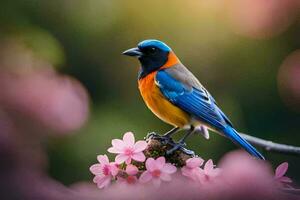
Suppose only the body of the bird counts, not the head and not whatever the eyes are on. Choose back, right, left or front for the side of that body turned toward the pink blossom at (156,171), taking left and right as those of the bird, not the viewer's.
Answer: left

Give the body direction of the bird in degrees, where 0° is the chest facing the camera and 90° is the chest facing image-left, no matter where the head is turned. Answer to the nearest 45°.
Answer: approximately 90°

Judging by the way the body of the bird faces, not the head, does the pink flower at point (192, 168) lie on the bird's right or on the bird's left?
on the bird's left

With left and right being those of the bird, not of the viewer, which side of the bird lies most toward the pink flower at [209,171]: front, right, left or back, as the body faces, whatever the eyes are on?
left

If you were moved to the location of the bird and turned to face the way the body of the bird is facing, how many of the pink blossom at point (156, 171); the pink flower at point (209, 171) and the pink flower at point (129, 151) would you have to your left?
3

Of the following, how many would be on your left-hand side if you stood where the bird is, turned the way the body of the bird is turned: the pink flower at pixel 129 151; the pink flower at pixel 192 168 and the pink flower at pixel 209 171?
3
